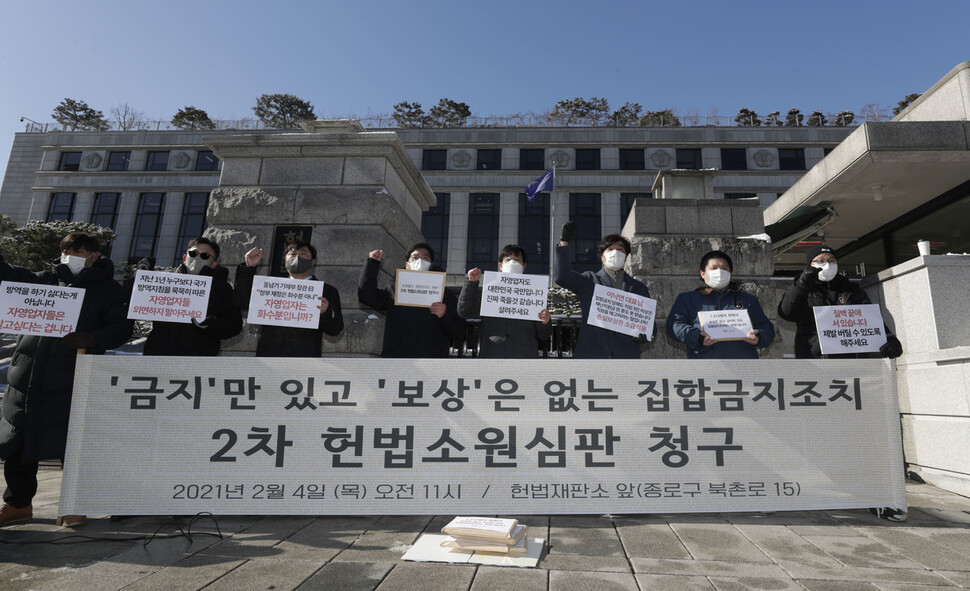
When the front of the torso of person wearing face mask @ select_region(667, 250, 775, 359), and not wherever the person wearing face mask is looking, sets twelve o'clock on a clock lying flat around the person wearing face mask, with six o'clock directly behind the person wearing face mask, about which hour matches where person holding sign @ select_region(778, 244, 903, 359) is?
The person holding sign is roughly at 8 o'clock from the person wearing face mask.

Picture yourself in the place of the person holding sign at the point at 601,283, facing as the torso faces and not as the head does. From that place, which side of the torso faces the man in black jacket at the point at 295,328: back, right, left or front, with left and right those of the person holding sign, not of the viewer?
right

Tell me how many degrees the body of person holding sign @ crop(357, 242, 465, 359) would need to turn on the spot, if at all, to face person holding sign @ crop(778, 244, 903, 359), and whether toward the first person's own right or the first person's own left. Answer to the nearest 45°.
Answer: approximately 90° to the first person's own left

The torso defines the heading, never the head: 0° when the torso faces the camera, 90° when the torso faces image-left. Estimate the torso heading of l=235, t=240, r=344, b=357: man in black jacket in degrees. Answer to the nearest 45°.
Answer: approximately 0°

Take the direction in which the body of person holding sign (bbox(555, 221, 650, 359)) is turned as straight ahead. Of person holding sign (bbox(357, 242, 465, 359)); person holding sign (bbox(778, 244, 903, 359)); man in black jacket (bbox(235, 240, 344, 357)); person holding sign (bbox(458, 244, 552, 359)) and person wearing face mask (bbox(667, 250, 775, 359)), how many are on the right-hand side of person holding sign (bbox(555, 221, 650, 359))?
3

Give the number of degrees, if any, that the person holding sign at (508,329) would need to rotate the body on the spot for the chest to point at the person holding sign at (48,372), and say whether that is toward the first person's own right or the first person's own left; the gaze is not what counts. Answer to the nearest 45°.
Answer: approximately 90° to the first person's own right

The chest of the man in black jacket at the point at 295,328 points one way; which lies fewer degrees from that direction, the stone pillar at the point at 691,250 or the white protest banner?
the white protest banner

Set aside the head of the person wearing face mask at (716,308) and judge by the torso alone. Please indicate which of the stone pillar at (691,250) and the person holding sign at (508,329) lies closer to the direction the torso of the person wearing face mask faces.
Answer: the person holding sign
